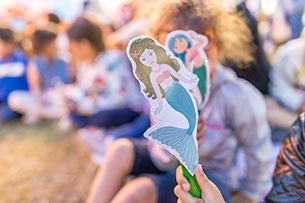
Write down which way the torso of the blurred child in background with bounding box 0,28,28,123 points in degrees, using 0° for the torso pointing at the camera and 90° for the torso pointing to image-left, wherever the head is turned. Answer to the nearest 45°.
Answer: approximately 45°

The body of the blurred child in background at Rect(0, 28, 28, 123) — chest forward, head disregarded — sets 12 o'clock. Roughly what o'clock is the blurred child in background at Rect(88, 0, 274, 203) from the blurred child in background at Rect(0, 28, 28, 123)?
the blurred child in background at Rect(88, 0, 274, 203) is roughly at 10 o'clock from the blurred child in background at Rect(0, 28, 28, 123).

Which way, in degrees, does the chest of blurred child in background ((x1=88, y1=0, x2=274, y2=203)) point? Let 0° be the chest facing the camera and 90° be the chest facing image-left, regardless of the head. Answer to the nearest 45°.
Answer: approximately 45°

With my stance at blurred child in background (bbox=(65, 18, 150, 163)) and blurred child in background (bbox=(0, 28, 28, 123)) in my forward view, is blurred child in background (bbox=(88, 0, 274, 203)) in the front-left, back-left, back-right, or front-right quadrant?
back-left

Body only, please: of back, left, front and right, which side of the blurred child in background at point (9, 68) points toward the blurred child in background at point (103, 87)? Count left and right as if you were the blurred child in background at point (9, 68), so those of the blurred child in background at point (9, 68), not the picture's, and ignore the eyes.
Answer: left
